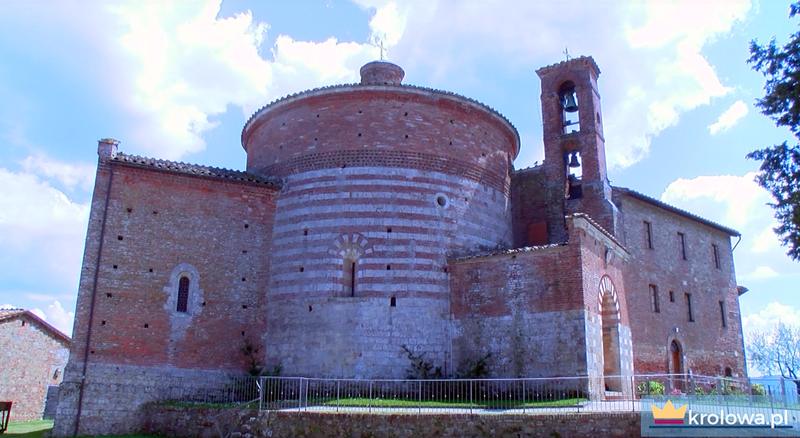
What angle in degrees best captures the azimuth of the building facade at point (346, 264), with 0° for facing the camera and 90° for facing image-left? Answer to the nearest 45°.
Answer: approximately 315°

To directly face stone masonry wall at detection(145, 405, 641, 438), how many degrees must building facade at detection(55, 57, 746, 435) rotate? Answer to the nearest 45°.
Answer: approximately 45° to its right

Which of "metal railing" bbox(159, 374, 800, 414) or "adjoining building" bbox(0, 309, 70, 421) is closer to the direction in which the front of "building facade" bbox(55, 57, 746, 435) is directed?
the metal railing
